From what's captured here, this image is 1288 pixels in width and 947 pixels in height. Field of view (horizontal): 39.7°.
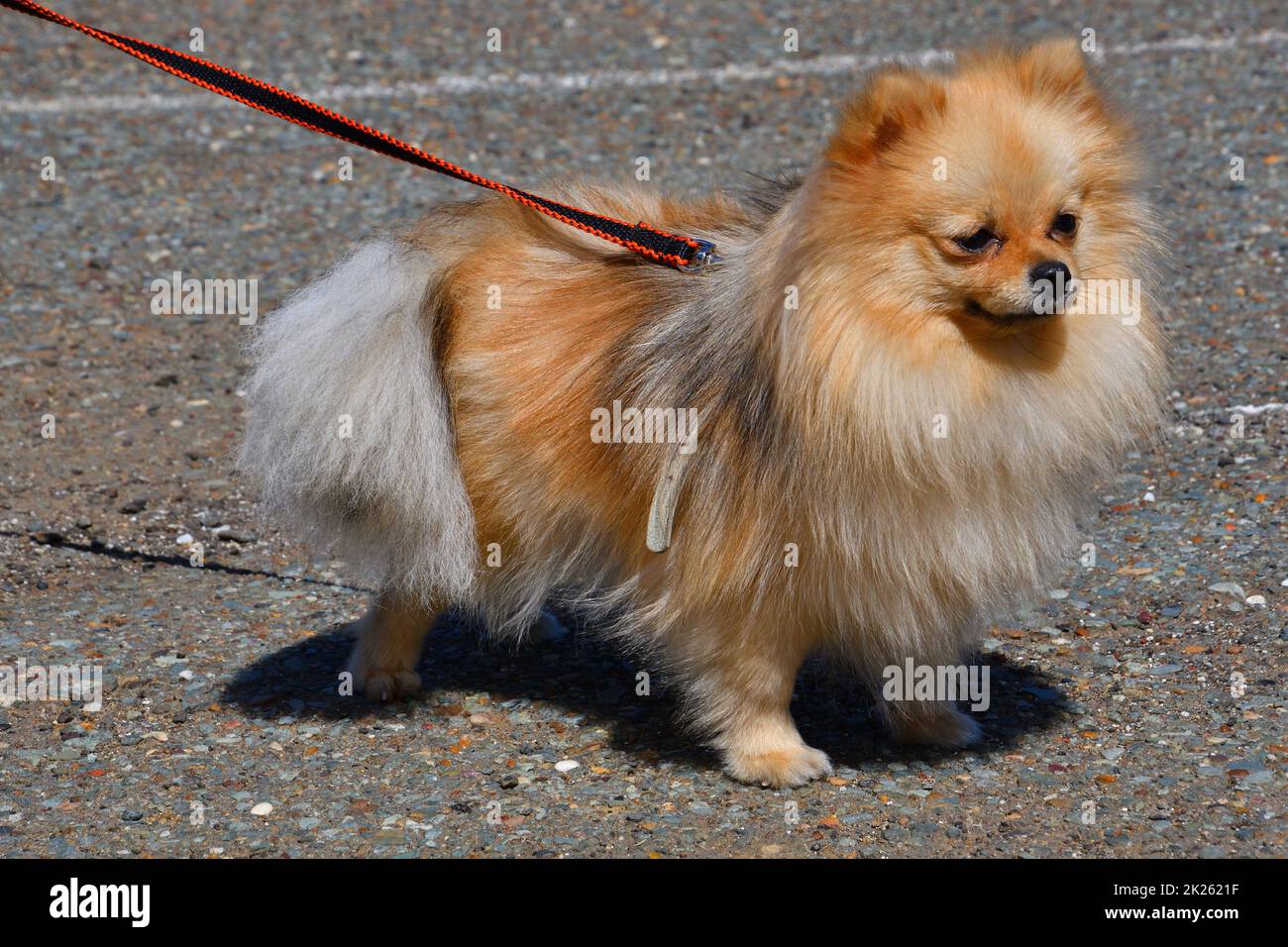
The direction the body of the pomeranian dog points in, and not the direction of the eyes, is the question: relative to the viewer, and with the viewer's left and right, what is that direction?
facing the viewer and to the right of the viewer
